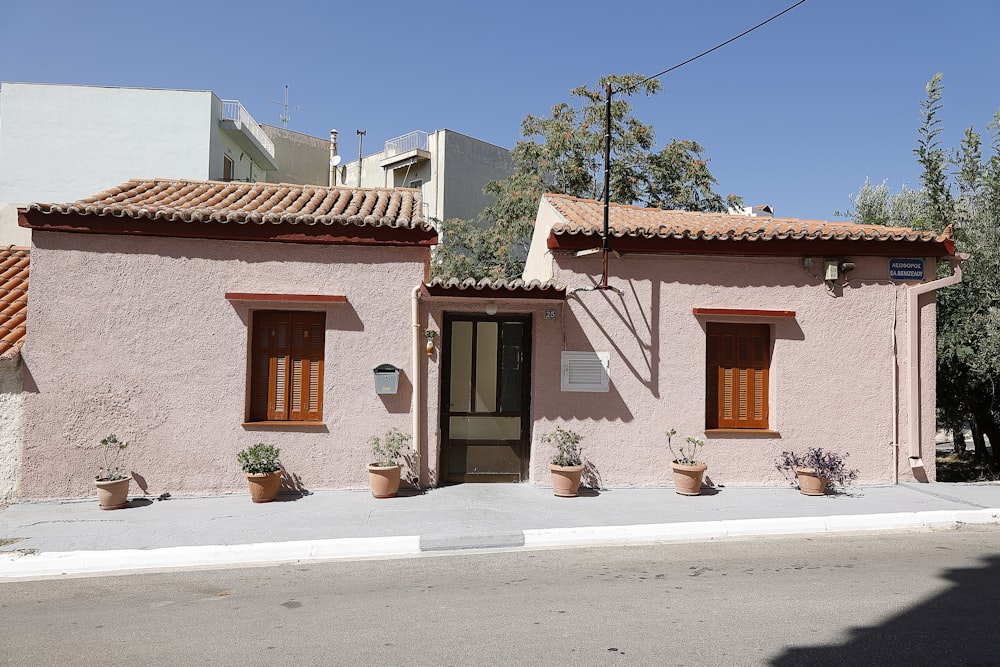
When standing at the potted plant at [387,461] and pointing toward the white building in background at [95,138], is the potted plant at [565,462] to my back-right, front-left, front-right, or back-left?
back-right

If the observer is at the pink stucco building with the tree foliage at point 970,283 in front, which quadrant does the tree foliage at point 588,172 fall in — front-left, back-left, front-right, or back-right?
front-left

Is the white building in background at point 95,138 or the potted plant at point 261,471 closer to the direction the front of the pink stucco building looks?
the potted plant

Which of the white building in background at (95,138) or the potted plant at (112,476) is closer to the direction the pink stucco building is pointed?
the potted plant

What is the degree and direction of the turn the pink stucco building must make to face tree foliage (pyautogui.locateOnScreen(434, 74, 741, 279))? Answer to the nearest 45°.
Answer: approximately 180°

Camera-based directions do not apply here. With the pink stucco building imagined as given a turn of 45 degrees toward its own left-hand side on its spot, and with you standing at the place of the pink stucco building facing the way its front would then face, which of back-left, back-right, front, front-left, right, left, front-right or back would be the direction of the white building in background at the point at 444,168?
back-left

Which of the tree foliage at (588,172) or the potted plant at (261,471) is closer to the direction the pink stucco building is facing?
the potted plant

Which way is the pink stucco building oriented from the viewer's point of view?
toward the camera

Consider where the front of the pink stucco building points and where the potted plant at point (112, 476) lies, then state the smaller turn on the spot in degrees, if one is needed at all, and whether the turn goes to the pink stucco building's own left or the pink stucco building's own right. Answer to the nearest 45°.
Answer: approximately 90° to the pink stucco building's own right
